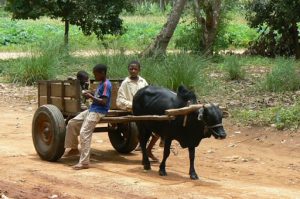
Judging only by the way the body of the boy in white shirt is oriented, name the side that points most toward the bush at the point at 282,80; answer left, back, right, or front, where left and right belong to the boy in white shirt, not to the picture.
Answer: left

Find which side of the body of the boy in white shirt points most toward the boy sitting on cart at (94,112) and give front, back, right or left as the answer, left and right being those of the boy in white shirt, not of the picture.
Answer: right

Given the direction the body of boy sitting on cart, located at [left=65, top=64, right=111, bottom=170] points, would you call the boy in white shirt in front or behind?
behind

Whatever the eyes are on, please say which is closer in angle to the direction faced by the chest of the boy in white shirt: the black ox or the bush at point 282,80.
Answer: the black ox

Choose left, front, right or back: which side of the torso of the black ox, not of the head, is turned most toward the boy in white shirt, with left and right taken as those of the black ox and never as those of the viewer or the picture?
back

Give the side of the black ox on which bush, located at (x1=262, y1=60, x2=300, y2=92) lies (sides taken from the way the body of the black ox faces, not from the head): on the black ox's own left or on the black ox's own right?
on the black ox's own left
